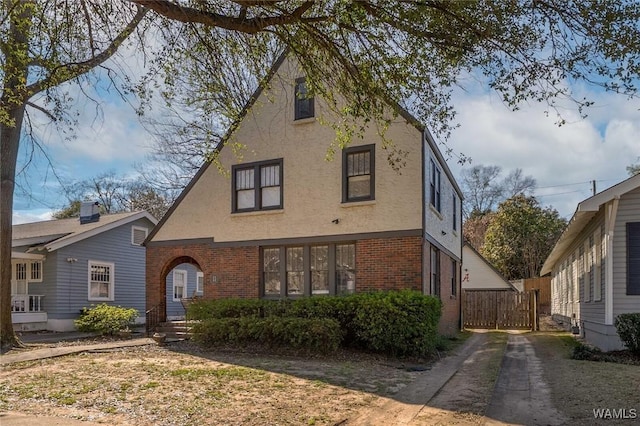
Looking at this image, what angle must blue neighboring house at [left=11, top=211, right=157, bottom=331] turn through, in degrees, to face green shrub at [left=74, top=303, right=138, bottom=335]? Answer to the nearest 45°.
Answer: approximately 45° to its left

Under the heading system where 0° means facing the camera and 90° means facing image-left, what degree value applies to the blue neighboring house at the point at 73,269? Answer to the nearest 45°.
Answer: approximately 45°

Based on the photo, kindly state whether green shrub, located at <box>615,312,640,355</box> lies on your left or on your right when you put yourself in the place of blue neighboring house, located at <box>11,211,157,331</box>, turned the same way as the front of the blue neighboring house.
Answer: on your left

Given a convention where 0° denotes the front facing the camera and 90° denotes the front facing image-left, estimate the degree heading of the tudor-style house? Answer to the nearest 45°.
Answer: approximately 0°

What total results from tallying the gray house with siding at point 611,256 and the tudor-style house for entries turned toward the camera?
2

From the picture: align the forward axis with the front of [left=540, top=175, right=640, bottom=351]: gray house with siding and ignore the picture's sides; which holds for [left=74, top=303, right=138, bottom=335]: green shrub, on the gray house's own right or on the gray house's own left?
on the gray house's own right

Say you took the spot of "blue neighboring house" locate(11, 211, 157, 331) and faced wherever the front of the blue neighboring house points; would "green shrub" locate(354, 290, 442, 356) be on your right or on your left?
on your left

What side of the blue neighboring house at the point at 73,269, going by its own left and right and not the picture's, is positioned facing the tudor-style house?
left

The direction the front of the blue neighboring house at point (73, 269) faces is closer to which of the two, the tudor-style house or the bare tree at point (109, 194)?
the tudor-style house
